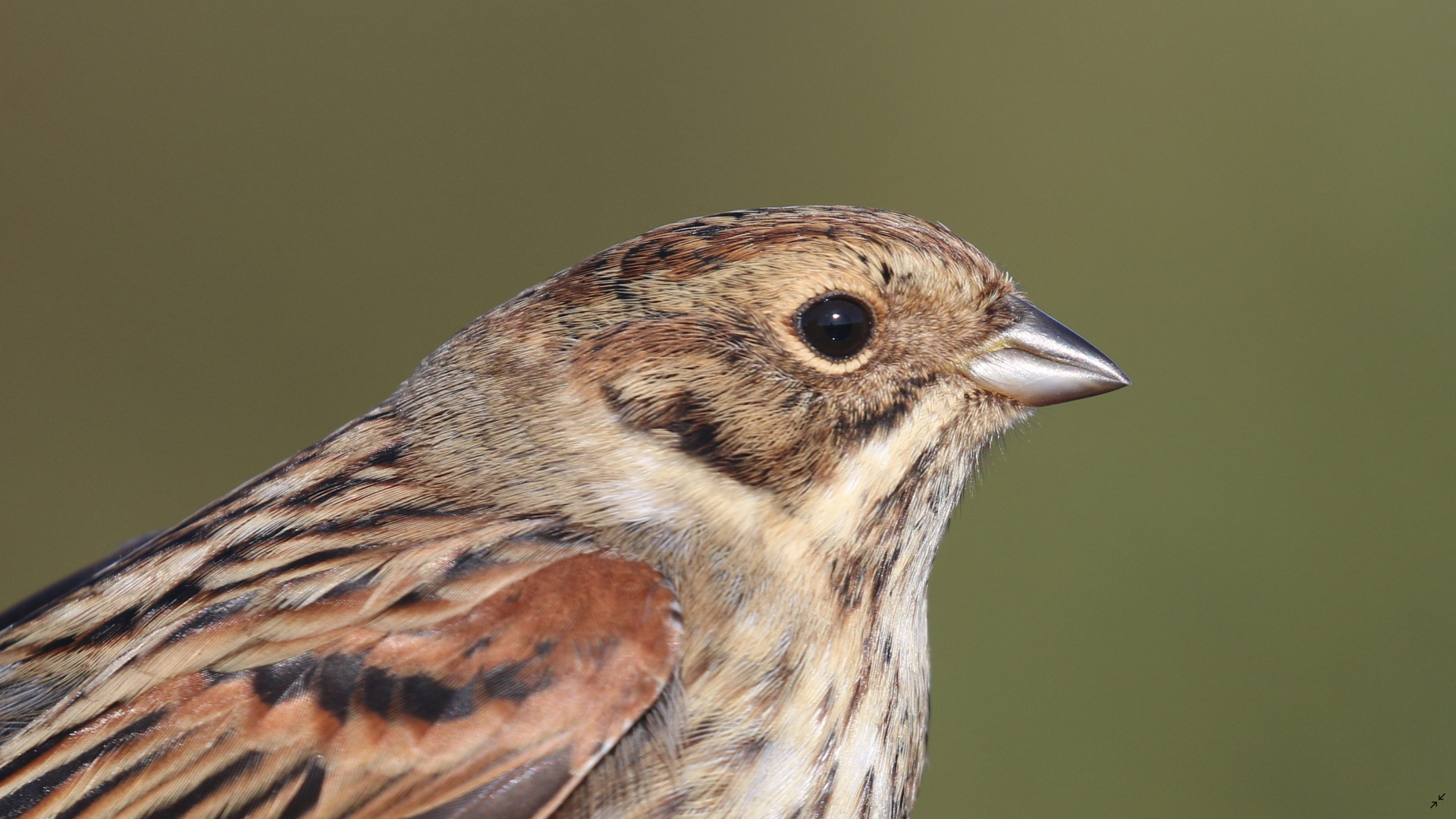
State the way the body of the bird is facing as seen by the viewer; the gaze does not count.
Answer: to the viewer's right
